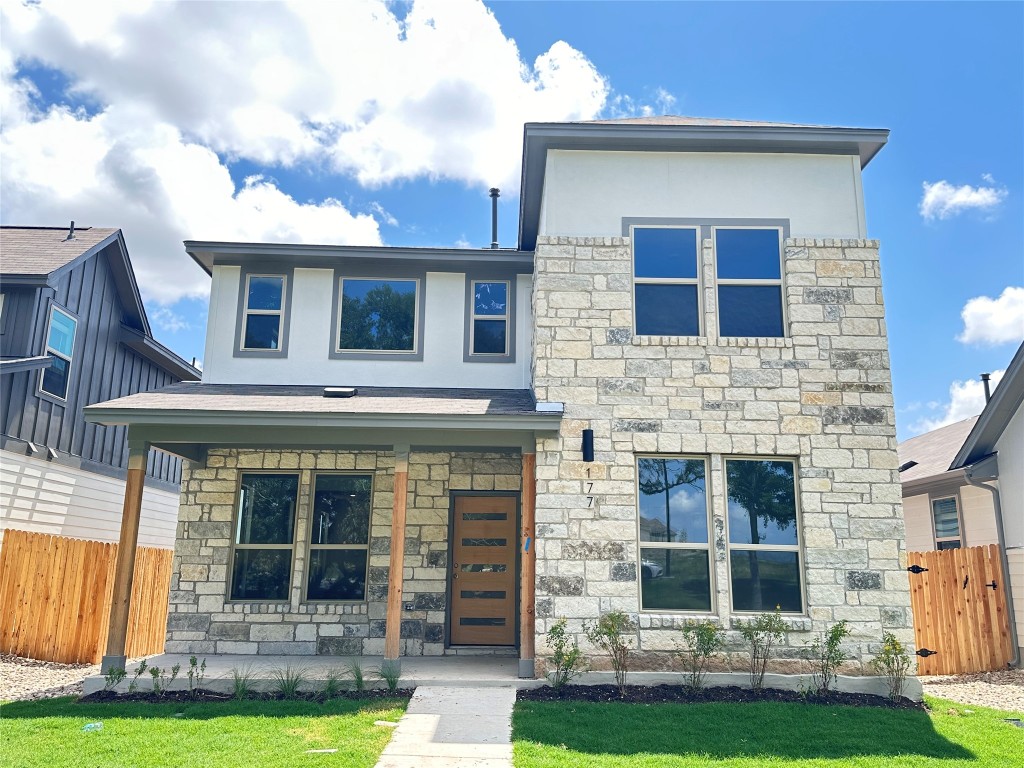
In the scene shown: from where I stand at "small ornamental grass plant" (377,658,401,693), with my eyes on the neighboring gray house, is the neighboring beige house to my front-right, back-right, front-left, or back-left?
back-right

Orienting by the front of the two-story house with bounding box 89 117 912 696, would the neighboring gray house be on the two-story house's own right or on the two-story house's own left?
on the two-story house's own right

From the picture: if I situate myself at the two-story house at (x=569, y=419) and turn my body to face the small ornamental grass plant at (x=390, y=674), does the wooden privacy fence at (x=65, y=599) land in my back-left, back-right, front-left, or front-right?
front-right

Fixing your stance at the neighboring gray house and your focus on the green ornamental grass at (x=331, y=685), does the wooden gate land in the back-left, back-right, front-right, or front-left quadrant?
front-left

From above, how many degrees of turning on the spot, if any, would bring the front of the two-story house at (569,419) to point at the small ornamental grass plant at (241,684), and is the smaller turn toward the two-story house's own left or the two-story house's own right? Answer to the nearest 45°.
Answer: approximately 90° to the two-story house's own right

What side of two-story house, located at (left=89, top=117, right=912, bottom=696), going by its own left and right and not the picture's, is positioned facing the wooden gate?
left

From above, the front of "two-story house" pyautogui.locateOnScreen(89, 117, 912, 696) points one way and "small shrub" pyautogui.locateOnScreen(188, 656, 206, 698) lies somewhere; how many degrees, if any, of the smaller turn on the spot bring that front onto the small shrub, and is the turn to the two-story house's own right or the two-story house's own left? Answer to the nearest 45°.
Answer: approximately 90° to the two-story house's own right

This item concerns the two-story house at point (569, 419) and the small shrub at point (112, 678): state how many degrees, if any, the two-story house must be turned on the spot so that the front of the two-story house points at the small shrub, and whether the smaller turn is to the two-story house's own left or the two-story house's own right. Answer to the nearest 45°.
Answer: approximately 90° to the two-story house's own right

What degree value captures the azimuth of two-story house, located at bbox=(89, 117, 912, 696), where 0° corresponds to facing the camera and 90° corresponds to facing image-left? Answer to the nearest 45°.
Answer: approximately 0°
